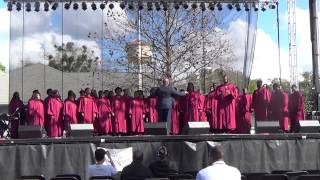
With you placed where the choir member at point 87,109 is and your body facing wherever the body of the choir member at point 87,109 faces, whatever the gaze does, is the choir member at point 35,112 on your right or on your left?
on your right

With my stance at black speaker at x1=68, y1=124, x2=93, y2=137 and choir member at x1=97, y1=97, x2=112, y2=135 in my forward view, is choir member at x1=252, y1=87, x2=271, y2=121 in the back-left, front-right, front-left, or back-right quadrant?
front-right

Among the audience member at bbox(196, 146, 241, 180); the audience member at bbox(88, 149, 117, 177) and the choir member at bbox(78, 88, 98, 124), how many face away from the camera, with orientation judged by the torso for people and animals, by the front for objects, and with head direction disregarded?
2

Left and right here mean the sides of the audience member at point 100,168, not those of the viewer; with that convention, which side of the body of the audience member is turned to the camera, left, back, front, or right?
back

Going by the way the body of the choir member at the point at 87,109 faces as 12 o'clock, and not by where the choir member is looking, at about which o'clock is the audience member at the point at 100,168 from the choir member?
The audience member is roughly at 12 o'clock from the choir member.

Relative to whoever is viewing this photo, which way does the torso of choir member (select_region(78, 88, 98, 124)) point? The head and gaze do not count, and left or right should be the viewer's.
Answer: facing the viewer

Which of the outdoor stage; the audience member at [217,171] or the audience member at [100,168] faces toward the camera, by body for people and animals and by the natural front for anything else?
the outdoor stage

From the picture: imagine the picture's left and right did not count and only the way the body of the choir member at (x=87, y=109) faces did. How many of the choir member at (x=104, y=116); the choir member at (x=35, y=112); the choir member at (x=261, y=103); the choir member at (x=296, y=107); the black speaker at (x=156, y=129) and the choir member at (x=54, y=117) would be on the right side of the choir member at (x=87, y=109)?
2

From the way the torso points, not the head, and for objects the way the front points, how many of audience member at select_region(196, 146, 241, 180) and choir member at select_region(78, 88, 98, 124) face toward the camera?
1

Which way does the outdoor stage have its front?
toward the camera

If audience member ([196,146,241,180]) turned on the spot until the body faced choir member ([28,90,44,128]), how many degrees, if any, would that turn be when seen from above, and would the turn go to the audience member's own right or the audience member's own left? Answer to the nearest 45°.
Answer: approximately 45° to the audience member's own left

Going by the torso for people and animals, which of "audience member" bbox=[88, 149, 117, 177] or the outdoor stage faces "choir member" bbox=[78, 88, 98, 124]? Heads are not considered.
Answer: the audience member

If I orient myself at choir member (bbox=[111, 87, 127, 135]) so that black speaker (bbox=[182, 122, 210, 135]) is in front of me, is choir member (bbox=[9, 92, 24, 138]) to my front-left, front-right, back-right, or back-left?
back-right

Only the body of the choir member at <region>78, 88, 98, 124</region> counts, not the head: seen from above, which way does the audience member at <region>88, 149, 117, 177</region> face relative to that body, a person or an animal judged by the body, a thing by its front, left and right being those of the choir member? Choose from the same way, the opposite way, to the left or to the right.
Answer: the opposite way

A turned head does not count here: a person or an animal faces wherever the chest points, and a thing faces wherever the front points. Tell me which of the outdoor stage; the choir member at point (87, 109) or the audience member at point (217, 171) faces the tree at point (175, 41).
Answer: the audience member

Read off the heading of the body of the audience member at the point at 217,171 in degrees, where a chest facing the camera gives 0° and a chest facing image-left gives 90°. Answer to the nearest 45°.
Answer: approximately 180°

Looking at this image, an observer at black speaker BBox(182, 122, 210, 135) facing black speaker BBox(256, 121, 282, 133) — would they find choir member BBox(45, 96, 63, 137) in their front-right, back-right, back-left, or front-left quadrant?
back-left

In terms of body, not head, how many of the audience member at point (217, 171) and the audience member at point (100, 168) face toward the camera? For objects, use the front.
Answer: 0
